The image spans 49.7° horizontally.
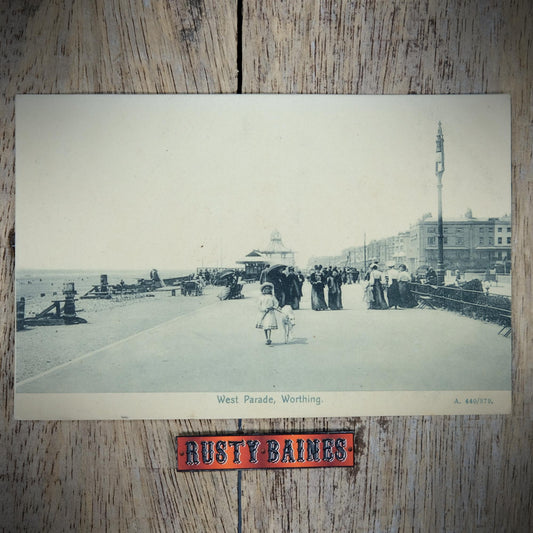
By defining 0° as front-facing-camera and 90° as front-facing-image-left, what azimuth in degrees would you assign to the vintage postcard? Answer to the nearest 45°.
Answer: approximately 0°
